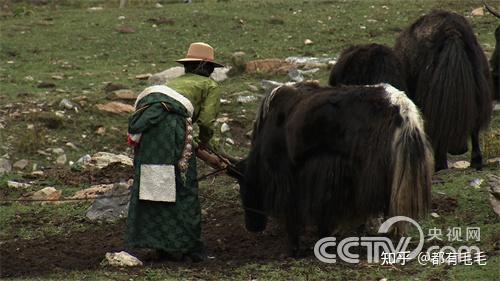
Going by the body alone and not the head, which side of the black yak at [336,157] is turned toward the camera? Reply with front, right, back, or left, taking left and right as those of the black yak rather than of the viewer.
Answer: left

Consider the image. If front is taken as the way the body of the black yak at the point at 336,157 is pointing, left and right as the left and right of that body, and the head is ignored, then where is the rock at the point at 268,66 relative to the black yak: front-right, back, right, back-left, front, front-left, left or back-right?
right

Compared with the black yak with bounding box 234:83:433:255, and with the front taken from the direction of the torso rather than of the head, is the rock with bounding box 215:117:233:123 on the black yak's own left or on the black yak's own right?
on the black yak's own right

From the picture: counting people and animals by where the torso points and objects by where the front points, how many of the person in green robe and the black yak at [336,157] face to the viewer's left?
1

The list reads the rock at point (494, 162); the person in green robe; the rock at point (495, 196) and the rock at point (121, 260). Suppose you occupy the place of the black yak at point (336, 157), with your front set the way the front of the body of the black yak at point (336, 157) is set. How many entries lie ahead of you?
2

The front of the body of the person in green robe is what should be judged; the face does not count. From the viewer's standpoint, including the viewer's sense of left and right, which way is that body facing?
facing away from the viewer and to the right of the viewer

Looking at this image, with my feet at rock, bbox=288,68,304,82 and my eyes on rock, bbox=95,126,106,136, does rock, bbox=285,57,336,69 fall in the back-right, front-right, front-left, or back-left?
back-right
